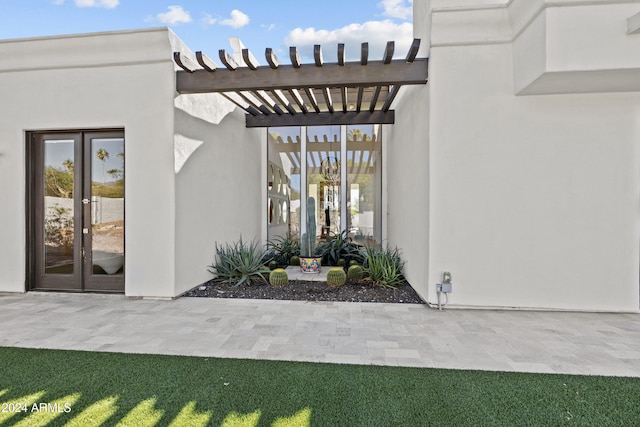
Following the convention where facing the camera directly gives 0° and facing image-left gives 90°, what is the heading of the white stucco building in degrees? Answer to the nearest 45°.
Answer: approximately 0°
